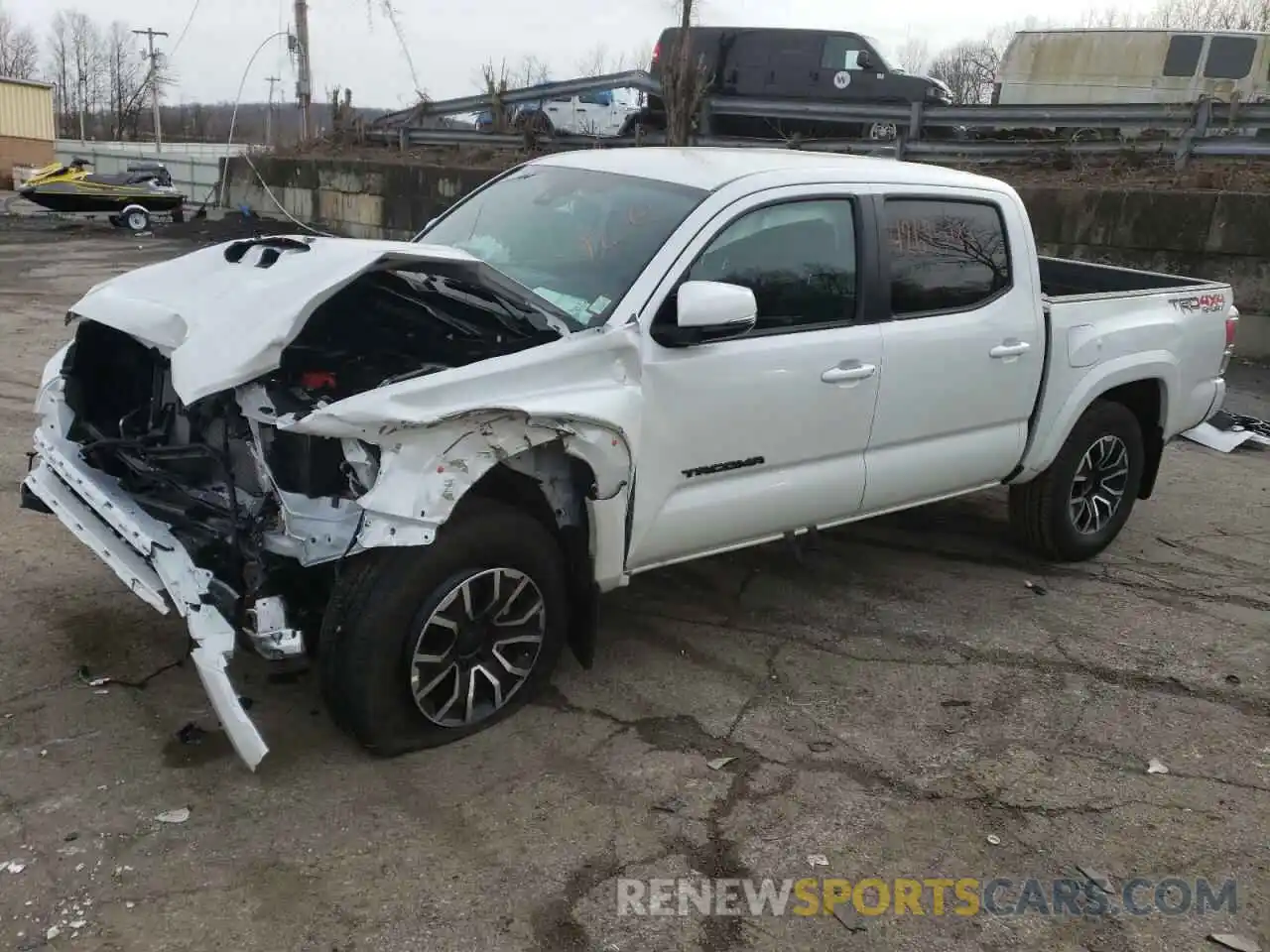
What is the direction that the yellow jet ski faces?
to the viewer's left

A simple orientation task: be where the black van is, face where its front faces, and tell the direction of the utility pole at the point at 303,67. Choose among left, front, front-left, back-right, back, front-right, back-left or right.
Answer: back-left

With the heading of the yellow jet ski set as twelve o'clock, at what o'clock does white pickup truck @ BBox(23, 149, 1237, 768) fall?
The white pickup truck is roughly at 9 o'clock from the yellow jet ski.

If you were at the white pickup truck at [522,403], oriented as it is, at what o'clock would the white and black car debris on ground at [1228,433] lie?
The white and black car debris on ground is roughly at 6 o'clock from the white pickup truck.

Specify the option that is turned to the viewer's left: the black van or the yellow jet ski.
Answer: the yellow jet ski

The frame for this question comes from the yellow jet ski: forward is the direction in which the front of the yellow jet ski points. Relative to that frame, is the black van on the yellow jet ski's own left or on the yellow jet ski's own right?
on the yellow jet ski's own left

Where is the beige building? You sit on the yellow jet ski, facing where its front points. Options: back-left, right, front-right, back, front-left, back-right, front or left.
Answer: right

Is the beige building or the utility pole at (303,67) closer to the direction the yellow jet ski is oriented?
the beige building

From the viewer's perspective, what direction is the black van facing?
to the viewer's right

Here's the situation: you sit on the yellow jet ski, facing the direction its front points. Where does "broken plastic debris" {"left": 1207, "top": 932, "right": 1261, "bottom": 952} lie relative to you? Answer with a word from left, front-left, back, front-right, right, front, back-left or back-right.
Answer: left

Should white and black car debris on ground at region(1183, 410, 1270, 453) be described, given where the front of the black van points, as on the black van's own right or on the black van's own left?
on the black van's own right

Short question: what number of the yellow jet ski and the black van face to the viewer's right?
1

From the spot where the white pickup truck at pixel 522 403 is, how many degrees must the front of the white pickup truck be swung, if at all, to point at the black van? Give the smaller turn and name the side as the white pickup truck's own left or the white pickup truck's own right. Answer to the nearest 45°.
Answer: approximately 135° to the white pickup truck's own right
